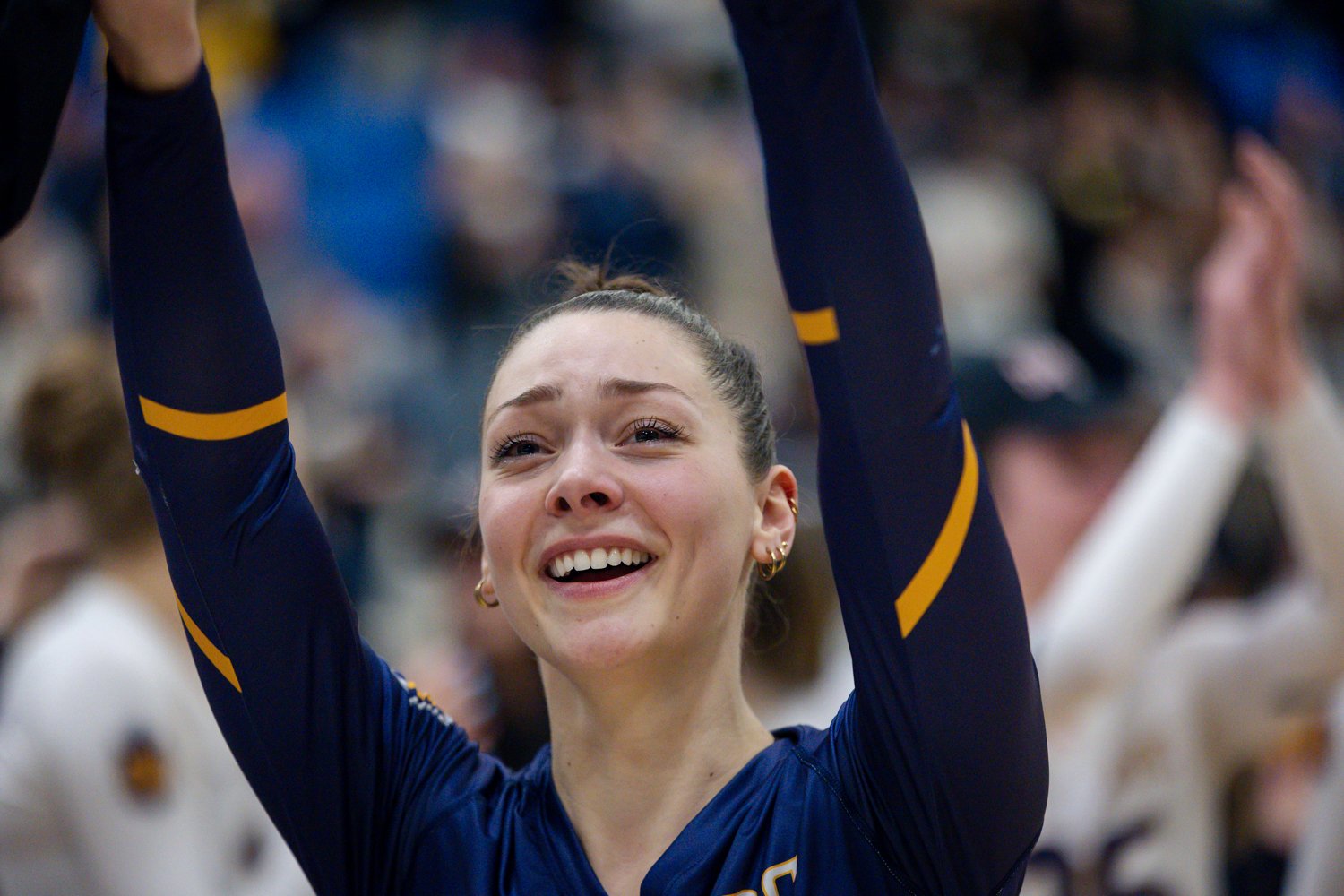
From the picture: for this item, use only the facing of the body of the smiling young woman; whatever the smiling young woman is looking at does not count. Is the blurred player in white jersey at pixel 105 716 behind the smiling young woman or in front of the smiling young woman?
behind

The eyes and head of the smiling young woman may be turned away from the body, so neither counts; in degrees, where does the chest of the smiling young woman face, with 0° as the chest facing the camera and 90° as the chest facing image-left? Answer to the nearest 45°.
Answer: approximately 0°
